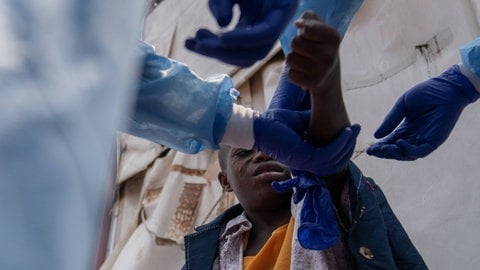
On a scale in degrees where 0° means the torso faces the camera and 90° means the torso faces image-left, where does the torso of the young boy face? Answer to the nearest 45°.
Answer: approximately 0°
